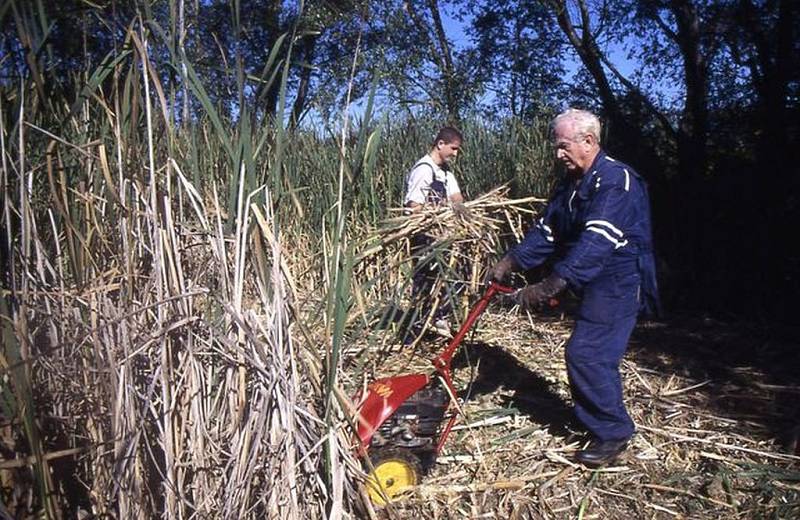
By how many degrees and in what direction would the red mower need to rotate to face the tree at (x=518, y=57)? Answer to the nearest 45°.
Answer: approximately 90° to its right

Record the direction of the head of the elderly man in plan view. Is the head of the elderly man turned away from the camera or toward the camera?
toward the camera

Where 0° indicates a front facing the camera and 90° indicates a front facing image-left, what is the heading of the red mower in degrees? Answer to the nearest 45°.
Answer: approximately 90°
